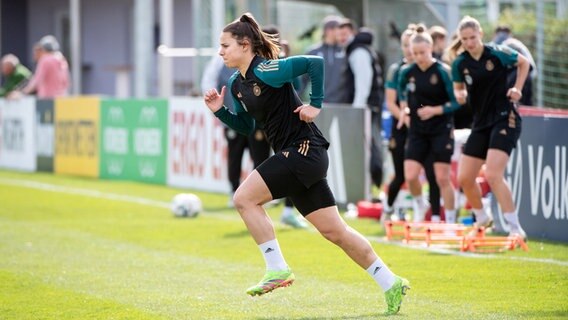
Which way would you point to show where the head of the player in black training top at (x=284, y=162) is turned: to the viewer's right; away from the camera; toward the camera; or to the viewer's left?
to the viewer's left

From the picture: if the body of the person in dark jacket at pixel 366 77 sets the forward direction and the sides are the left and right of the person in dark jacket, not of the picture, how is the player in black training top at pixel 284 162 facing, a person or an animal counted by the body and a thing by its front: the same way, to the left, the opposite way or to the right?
the same way

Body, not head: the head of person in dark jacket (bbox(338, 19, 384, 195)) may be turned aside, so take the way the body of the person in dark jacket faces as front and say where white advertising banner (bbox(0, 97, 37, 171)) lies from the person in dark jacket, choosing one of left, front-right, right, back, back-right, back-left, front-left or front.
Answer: front-right

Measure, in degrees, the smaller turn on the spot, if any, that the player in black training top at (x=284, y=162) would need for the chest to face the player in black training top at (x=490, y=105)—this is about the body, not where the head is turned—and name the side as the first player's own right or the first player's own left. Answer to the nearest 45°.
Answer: approximately 135° to the first player's own right

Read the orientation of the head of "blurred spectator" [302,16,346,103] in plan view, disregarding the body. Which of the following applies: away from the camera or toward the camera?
toward the camera

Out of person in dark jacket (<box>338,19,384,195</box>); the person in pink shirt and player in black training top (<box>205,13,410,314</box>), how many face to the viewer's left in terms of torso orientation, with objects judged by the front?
3

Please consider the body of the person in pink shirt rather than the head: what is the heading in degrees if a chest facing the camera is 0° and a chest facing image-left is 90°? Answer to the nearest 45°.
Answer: approximately 90°

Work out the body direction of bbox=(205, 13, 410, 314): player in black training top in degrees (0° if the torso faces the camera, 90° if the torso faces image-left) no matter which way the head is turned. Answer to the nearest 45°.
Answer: approximately 90°

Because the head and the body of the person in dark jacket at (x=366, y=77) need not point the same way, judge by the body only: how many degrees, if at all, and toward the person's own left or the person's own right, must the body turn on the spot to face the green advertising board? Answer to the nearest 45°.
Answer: approximately 45° to the person's own right
